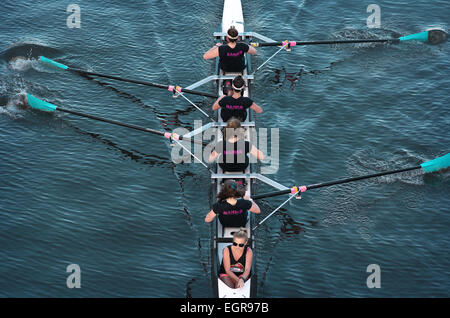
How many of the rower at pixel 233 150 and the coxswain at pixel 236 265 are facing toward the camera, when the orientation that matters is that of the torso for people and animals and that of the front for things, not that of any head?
1

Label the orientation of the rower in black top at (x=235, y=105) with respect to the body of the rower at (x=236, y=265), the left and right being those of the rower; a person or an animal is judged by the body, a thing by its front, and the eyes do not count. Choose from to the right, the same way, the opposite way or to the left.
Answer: the opposite way

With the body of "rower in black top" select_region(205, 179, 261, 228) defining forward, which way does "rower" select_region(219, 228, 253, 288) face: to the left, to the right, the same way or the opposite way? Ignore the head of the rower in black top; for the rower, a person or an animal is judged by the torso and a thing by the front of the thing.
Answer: the opposite way
